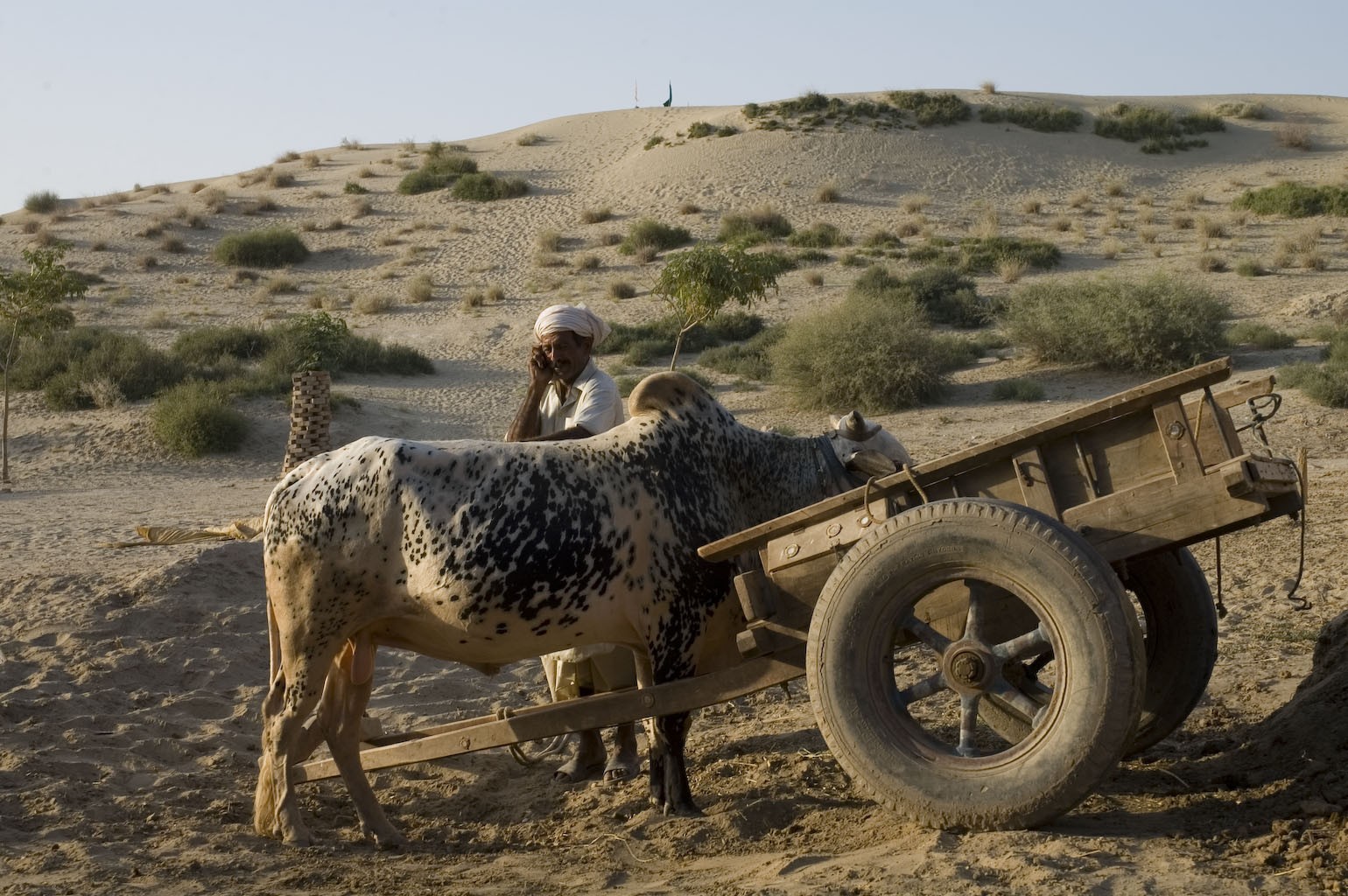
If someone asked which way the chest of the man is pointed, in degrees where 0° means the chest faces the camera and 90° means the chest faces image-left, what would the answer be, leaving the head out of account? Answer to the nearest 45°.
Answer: approximately 45°

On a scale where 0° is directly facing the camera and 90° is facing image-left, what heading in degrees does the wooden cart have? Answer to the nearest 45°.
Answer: approximately 90°

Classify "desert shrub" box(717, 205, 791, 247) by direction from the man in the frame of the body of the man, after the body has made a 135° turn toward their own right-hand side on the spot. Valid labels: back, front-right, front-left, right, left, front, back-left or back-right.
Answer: front

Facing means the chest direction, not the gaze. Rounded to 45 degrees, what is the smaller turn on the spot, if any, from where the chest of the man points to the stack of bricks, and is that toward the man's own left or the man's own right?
approximately 135° to the man's own right

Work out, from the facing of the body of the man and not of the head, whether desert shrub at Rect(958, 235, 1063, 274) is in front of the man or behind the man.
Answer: behind

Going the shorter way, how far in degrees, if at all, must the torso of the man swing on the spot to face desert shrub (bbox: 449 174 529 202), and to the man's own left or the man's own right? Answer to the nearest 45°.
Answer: approximately 135° to the man's own right

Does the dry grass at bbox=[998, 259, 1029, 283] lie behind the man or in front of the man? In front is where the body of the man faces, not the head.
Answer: behind

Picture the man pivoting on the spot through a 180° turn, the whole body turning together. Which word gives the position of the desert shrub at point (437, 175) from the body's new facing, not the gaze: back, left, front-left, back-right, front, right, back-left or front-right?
front-left

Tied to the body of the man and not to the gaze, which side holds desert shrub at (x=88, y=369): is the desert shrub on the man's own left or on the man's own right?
on the man's own right

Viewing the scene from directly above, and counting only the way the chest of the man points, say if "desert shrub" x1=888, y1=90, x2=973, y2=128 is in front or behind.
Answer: behind

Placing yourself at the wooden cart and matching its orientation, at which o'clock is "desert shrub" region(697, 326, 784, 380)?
The desert shrub is roughly at 3 o'clock from the wooden cart.

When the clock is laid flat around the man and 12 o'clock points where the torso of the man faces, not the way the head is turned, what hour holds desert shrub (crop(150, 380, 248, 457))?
The desert shrub is roughly at 4 o'clock from the man.

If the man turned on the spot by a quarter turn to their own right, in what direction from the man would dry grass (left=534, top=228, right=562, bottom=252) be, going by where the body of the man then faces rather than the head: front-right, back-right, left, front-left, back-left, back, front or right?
front-right

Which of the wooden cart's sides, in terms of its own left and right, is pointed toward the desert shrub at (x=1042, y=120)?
right
